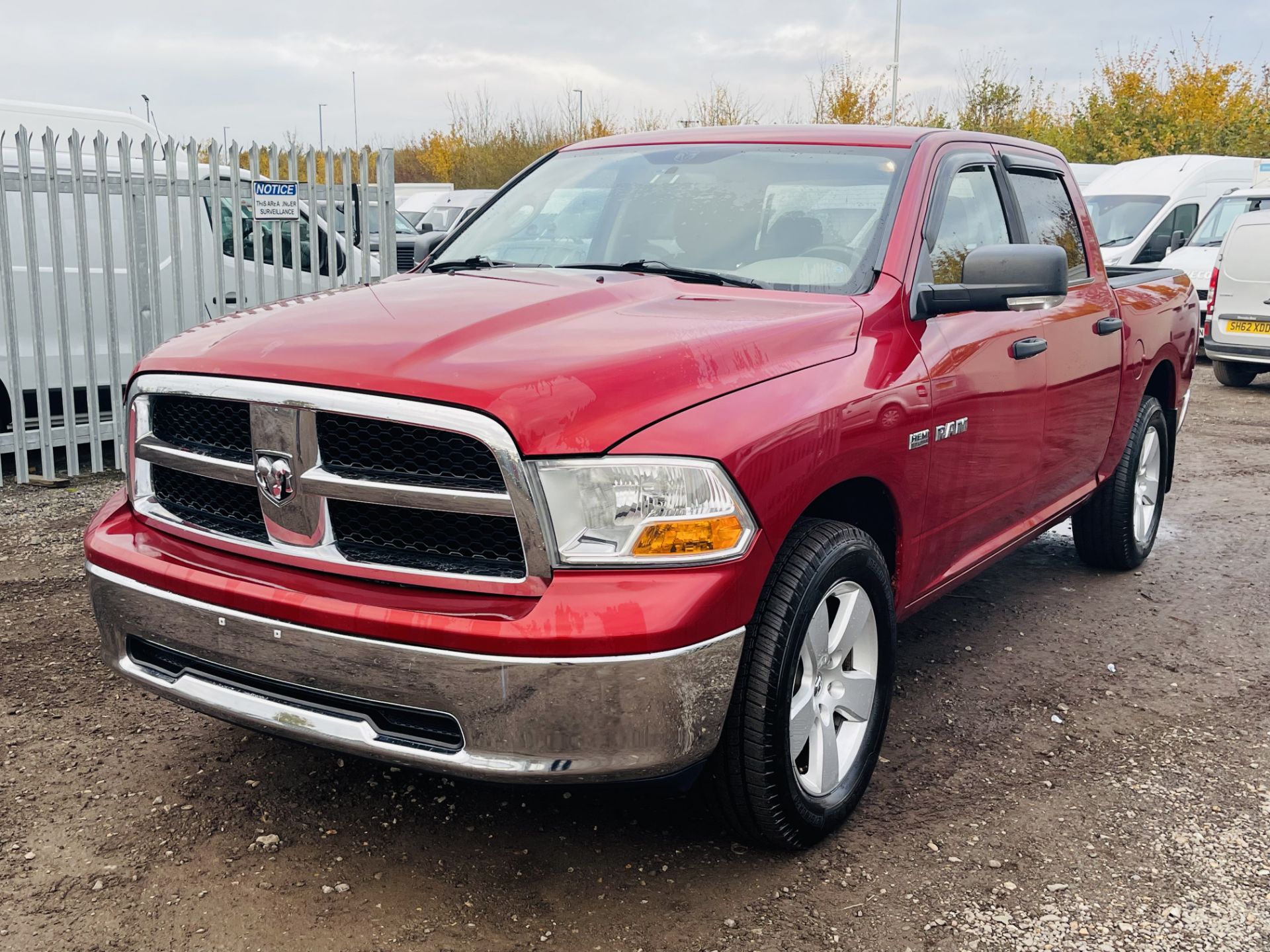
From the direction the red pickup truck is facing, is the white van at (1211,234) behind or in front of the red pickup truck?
behind

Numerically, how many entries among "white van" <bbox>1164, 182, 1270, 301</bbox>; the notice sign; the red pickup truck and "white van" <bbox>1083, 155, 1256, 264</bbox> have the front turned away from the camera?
0

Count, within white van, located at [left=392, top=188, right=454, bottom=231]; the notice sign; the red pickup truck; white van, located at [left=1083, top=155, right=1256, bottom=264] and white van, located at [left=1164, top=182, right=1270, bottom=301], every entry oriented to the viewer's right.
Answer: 0

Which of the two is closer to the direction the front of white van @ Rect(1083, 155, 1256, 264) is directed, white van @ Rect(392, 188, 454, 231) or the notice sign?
the notice sign

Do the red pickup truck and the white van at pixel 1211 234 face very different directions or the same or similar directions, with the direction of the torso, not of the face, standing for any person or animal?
same or similar directions

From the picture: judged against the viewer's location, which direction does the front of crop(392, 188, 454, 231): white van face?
facing the viewer and to the left of the viewer

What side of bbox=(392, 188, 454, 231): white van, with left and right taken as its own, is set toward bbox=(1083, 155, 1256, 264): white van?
left

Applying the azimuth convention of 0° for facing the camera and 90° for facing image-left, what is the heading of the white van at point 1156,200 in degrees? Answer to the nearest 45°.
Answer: approximately 45°

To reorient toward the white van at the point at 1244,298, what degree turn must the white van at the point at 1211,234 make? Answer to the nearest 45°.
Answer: approximately 45° to its left

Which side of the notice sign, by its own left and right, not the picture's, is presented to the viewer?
front

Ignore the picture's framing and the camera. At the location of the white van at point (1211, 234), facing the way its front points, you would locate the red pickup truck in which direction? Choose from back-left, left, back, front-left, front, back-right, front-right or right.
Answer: front-left

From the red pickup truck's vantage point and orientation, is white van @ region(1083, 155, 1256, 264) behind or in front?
behind
